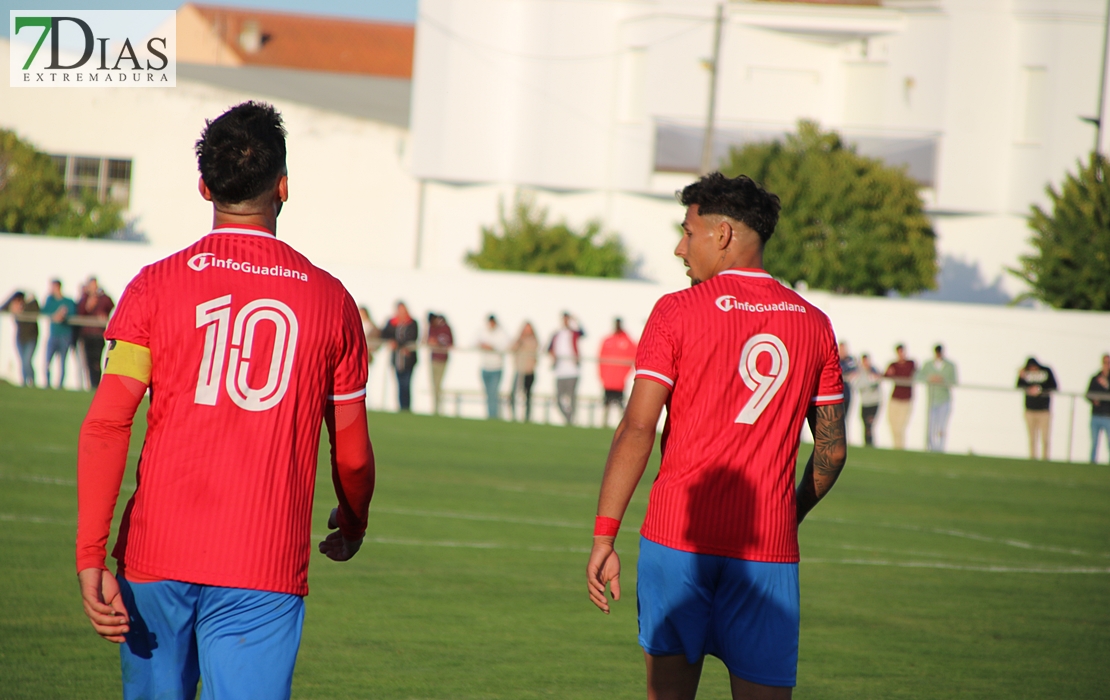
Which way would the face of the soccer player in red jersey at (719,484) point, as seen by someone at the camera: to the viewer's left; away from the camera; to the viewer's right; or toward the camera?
to the viewer's left

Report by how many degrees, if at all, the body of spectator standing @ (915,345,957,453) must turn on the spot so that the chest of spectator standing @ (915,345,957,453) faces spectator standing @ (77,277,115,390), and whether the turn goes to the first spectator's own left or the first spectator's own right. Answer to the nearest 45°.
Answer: approximately 90° to the first spectator's own right

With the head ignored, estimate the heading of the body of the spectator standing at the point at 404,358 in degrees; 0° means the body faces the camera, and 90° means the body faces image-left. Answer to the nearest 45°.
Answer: approximately 0°

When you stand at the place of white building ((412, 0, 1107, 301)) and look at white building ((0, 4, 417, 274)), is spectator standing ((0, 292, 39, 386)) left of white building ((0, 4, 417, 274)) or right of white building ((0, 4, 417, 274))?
left

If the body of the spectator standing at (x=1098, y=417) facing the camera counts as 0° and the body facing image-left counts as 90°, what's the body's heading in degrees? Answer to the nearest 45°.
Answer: approximately 0°

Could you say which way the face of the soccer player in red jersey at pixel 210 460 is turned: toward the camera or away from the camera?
away from the camera

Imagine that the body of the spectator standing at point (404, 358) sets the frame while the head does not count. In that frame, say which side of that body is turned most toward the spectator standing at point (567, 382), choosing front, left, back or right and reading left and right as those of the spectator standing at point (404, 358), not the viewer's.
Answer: left

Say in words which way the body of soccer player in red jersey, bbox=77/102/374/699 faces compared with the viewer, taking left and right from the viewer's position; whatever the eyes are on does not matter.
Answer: facing away from the viewer

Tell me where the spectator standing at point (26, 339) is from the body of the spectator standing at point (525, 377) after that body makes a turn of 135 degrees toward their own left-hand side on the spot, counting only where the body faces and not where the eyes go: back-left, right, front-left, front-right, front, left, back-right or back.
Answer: back-left

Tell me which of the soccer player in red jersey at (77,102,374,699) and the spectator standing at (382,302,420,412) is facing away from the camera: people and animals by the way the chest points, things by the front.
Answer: the soccer player in red jersey
